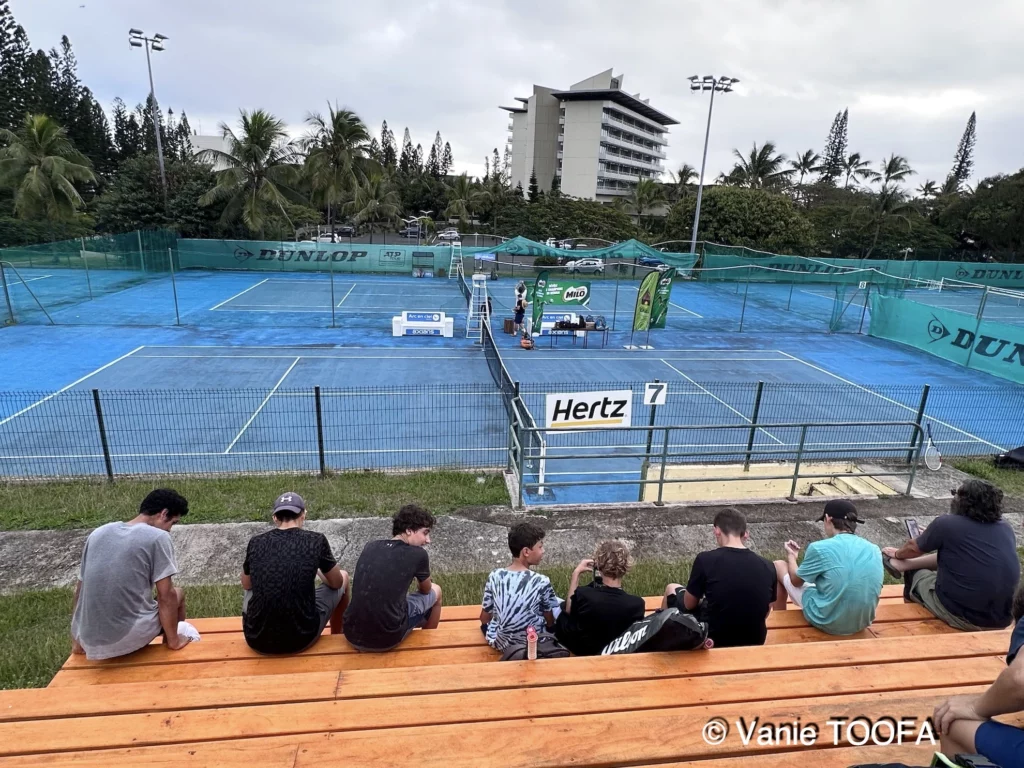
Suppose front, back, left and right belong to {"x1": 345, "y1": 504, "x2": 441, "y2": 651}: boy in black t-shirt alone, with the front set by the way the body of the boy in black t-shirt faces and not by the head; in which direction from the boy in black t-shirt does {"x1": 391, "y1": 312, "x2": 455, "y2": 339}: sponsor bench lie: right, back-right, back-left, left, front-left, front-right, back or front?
front-left

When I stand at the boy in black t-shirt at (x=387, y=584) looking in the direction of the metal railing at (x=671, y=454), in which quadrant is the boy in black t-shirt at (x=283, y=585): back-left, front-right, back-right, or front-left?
back-left

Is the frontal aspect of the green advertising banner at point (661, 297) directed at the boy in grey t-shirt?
yes

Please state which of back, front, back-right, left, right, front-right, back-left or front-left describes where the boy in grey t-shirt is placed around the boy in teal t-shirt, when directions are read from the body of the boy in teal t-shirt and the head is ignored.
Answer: left

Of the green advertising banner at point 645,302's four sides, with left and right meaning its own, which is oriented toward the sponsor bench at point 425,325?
right

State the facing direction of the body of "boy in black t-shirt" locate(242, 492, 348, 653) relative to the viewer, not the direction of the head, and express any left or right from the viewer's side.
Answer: facing away from the viewer

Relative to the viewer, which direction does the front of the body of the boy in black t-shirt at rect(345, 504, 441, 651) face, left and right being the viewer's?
facing away from the viewer and to the right of the viewer

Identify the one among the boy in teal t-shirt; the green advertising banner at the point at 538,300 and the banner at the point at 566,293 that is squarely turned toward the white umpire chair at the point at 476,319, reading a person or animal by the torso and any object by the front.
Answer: the boy in teal t-shirt

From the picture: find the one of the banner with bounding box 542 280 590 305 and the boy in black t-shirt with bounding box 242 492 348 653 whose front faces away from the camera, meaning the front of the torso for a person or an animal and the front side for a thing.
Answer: the boy in black t-shirt

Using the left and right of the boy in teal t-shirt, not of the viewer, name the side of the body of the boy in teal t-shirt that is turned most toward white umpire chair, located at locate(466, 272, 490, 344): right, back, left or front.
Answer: front

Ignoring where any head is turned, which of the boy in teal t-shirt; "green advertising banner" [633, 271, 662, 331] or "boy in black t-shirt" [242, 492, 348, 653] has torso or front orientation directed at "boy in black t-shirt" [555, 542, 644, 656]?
the green advertising banner

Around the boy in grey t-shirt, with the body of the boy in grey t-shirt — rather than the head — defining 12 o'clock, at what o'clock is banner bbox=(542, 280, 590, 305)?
The banner is roughly at 12 o'clock from the boy in grey t-shirt.

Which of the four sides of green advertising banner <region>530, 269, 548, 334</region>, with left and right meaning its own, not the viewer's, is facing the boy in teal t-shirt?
front

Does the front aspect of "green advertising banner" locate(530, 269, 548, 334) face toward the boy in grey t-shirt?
yes

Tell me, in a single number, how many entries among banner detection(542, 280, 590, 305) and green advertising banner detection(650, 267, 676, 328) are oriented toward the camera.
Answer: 2

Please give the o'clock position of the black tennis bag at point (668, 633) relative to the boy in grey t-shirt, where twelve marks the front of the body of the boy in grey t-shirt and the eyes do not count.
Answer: The black tennis bag is roughly at 3 o'clock from the boy in grey t-shirt.

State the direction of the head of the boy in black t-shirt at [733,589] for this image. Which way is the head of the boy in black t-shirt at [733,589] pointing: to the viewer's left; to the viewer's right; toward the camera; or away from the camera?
away from the camera
